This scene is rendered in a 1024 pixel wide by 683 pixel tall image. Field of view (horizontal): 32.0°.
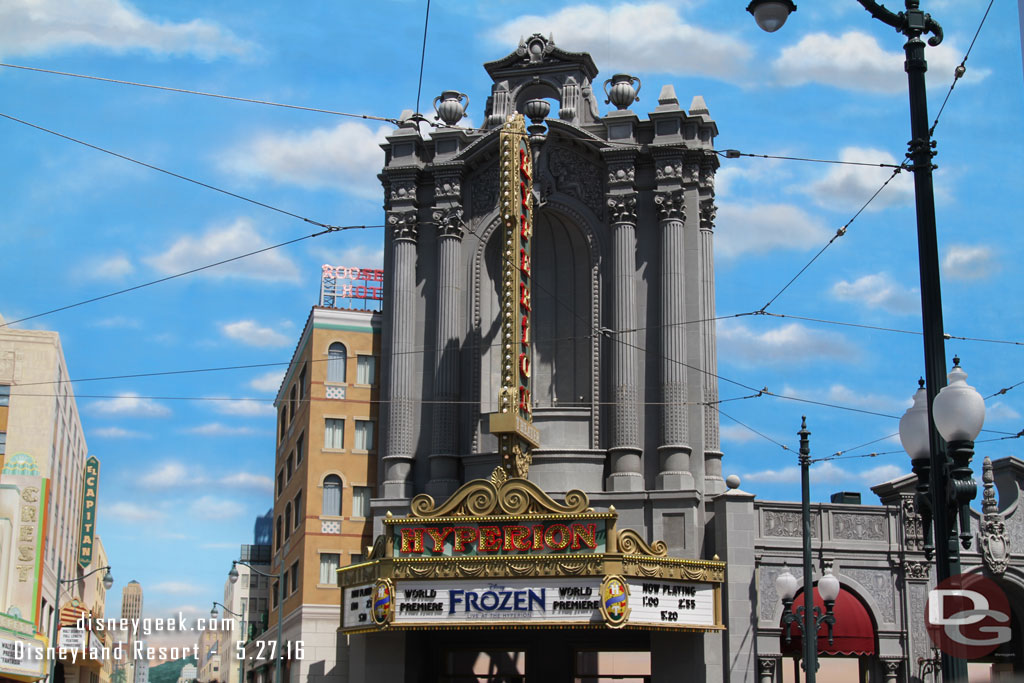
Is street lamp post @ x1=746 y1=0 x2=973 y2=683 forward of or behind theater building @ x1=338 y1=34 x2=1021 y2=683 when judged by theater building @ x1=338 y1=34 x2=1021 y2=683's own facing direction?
forward

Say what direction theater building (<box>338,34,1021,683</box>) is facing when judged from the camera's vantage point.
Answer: facing the viewer

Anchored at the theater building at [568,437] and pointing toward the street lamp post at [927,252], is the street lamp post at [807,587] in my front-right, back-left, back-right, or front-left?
front-left

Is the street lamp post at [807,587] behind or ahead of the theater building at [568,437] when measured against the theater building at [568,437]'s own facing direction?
ahead
